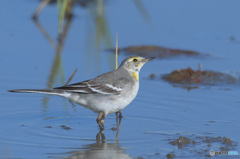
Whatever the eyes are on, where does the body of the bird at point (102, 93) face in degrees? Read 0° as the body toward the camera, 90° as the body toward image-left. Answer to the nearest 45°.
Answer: approximately 270°
